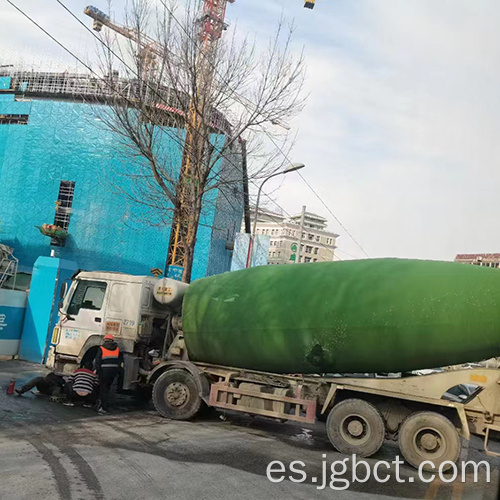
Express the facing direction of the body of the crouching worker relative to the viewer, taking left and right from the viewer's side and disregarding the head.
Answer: facing away from the viewer

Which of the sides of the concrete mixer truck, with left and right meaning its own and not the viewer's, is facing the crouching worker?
front

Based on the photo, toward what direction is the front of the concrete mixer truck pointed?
to the viewer's left

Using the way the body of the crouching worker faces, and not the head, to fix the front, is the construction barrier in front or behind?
in front

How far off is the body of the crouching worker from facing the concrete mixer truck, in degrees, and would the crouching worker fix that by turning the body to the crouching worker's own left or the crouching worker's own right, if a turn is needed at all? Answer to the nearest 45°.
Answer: approximately 135° to the crouching worker's own right

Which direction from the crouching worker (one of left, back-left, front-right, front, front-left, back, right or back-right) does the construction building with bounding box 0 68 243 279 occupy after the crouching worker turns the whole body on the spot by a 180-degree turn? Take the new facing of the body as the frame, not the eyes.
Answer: back

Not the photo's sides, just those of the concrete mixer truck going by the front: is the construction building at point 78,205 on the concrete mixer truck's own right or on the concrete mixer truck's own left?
on the concrete mixer truck's own right
